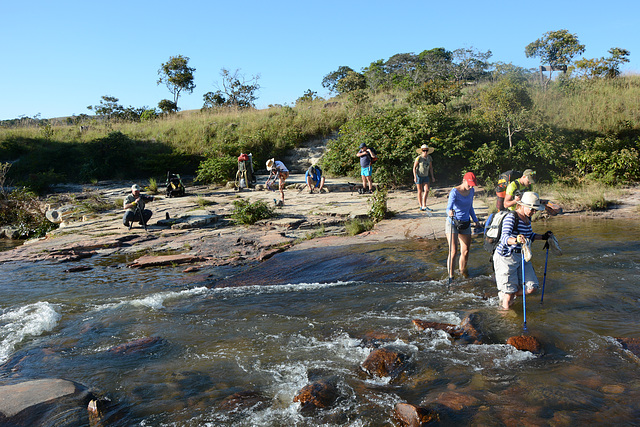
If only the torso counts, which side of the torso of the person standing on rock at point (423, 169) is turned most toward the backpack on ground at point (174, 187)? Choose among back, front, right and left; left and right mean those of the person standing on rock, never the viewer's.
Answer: right

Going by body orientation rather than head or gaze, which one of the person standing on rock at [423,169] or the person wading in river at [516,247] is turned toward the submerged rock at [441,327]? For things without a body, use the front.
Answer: the person standing on rock

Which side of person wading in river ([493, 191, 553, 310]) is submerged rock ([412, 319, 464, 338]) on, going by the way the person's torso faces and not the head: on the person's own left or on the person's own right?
on the person's own right

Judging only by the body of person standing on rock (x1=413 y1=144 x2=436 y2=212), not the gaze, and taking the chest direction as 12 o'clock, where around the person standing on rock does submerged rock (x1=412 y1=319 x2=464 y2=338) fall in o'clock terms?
The submerged rock is roughly at 12 o'clock from the person standing on rock.

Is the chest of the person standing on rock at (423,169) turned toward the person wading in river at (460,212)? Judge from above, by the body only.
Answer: yes

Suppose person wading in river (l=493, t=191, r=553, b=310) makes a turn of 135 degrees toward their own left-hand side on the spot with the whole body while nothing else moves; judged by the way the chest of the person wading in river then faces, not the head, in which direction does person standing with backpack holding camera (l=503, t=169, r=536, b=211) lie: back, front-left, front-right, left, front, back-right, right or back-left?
front

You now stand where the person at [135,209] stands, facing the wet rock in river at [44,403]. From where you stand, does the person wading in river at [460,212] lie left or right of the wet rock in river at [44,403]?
left

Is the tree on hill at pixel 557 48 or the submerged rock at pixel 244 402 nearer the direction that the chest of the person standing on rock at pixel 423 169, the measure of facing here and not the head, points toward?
the submerged rock

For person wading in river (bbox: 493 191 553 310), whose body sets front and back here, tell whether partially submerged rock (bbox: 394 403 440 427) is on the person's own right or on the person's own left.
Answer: on the person's own right

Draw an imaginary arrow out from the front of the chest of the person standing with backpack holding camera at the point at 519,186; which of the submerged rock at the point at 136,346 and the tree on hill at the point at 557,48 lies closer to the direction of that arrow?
the submerged rock

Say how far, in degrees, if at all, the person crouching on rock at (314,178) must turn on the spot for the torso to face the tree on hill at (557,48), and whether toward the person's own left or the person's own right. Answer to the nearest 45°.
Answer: approximately 135° to the person's own left
